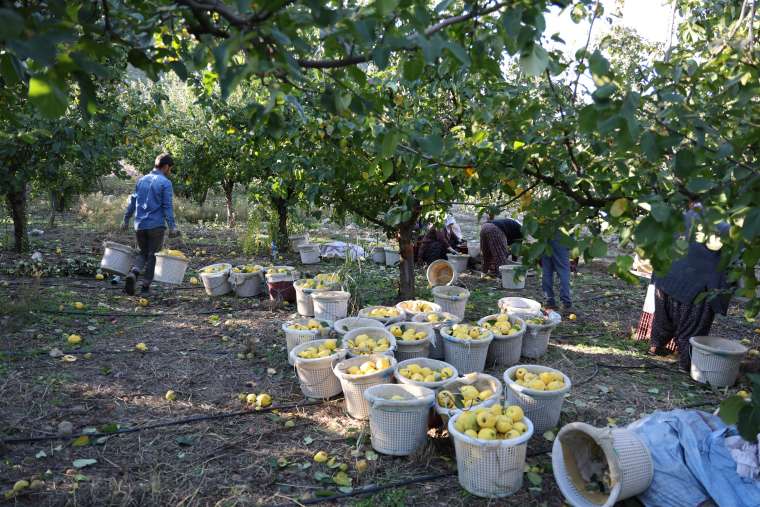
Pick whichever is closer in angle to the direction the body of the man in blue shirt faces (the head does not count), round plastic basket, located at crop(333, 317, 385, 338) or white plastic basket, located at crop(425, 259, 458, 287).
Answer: the white plastic basket

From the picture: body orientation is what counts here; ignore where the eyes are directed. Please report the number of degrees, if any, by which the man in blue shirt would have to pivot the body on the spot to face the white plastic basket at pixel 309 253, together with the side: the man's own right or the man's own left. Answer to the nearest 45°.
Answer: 0° — they already face it
